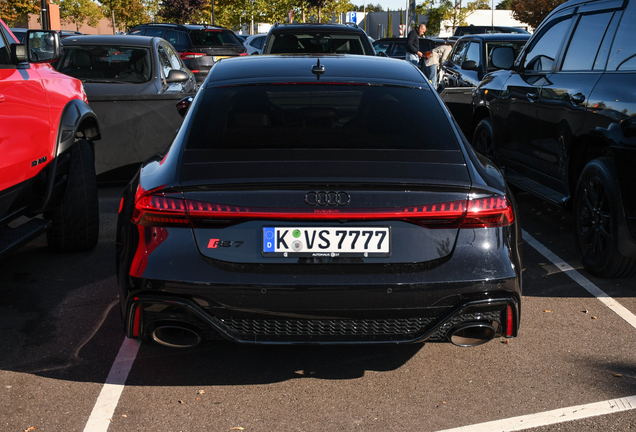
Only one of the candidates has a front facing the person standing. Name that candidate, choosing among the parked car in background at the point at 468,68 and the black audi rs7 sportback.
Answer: the black audi rs7 sportback

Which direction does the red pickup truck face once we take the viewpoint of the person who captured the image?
facing away from the viewer and to the right of the viewer

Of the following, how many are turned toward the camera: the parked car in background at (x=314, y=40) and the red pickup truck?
1

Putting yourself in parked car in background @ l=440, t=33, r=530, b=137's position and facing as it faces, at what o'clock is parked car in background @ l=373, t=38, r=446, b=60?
parked car in background @ l=373, t=38, r=446, b=60 is roughly at 4 o'clock from parked car in background @ l=440, t=33, r=530, b=137.

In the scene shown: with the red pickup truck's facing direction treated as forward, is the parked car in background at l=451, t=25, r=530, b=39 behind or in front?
in front

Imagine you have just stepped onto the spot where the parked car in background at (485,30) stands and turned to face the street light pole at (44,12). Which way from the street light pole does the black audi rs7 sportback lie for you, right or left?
left

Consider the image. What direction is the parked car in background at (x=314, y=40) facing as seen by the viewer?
toward the camera

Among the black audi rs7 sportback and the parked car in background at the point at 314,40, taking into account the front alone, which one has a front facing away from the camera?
the black audi rs7 sportback

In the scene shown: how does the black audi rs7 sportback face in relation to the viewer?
away from the camera

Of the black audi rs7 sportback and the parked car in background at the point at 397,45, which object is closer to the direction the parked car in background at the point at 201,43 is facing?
the parked car in background

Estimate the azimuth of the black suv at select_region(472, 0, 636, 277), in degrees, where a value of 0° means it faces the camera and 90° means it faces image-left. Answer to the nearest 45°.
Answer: approximately 135°

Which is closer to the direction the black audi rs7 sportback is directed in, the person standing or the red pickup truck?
the person standing

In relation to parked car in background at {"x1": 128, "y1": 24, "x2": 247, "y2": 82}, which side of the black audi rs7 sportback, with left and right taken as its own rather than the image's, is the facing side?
front
